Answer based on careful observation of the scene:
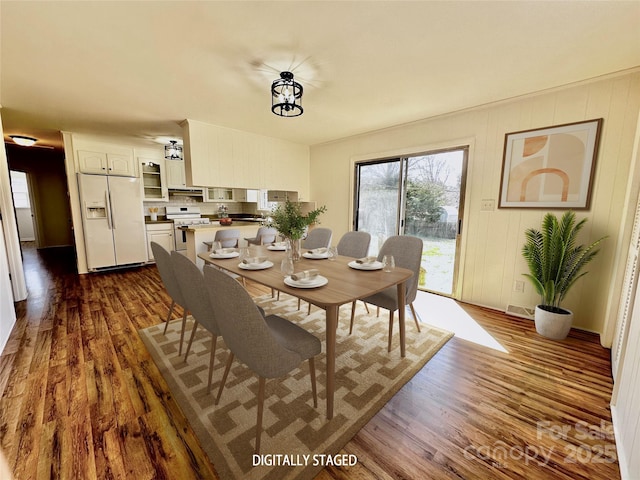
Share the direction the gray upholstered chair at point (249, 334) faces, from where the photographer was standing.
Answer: facing away from the viewer and to the right of the viewer

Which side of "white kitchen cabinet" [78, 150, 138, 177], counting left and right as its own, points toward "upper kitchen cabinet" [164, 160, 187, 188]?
left

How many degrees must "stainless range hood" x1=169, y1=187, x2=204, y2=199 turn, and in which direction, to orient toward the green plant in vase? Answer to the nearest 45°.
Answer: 0° — it already faces it

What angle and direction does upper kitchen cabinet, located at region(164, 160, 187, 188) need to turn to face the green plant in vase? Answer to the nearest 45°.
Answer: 0° — it already faces it

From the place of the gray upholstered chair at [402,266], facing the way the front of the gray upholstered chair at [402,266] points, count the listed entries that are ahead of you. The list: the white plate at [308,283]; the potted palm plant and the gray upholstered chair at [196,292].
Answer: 2

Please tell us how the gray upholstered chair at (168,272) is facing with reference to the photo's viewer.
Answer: facing away from the viewer and to the right of the viewer
